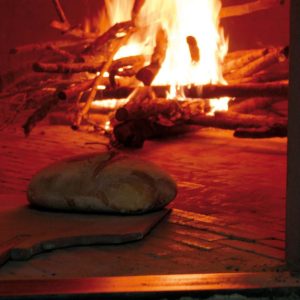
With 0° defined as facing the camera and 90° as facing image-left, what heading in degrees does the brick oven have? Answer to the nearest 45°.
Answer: approximately 0°
